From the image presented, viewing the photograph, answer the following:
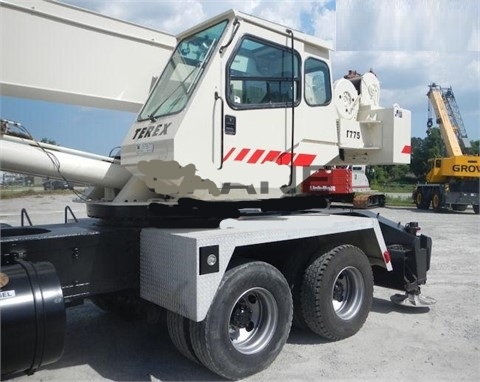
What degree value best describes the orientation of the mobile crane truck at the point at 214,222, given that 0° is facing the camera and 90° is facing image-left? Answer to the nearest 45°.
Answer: approximately 45°

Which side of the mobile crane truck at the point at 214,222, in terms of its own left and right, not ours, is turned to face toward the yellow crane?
back
